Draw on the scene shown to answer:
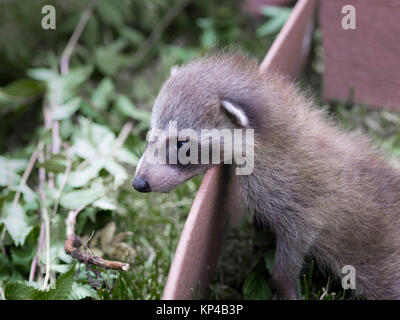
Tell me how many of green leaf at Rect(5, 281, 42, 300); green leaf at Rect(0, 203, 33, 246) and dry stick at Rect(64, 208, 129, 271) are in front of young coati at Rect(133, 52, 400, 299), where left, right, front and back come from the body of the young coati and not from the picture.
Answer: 3

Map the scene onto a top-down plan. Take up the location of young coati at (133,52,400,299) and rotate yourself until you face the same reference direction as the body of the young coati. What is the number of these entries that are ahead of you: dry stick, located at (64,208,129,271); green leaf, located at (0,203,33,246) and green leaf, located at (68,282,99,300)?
3

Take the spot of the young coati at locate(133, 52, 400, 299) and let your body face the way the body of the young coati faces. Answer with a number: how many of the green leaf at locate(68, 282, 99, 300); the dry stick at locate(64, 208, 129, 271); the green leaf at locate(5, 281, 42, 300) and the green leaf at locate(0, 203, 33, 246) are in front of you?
4

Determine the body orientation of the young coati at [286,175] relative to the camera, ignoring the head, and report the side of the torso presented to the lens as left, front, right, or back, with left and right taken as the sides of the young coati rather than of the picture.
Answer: left

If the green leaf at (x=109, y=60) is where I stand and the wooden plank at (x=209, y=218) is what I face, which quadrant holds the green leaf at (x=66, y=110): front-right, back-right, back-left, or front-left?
front-right

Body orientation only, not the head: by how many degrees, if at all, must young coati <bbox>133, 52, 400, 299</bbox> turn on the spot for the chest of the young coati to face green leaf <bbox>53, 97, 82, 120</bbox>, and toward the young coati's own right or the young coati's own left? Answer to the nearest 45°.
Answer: approximately 45° to the young coati's own right

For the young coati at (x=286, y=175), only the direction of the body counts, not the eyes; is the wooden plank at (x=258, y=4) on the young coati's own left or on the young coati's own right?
on the young coati's own right

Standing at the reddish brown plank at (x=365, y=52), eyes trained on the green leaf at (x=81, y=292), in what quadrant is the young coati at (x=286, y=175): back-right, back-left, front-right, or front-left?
front-left

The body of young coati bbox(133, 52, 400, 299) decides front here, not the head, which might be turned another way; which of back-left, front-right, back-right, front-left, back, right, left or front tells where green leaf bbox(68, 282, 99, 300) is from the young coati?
front

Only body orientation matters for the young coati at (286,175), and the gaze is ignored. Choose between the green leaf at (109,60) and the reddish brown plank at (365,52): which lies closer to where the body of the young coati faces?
the green leaf

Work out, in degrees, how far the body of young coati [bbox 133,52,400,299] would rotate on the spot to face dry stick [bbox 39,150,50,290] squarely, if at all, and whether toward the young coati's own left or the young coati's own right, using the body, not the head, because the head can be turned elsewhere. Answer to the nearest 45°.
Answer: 0° — it already faces it

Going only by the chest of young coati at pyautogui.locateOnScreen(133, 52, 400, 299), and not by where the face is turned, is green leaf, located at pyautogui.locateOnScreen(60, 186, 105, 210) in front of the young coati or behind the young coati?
in front

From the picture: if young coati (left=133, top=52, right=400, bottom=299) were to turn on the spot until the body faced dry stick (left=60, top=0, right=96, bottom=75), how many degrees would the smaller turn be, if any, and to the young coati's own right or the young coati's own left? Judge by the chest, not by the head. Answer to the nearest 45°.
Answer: approximately 45° to the young coati's own right

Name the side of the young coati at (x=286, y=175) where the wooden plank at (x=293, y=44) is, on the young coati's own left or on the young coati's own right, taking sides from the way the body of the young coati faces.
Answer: on the young coati's own right
